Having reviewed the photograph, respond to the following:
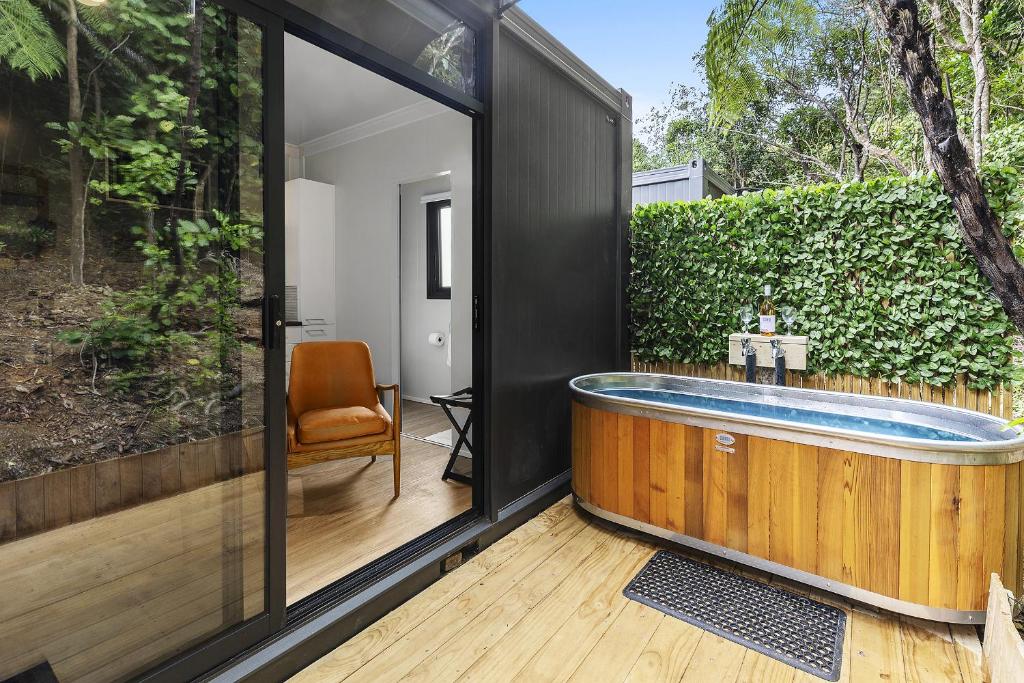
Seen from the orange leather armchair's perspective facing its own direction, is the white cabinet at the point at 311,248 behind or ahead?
behind

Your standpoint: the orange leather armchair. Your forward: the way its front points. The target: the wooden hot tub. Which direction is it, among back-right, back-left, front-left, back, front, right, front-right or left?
front

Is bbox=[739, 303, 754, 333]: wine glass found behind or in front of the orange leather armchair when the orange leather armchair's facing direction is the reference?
in front

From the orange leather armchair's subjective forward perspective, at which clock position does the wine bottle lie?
The wine bottle is roughly at 11 o'clock from the orange leather armchair.

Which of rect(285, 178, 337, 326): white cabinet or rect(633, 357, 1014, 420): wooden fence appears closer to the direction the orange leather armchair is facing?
the wooden fence

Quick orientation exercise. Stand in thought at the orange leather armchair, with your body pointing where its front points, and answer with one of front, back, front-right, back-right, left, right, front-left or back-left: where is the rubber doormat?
front

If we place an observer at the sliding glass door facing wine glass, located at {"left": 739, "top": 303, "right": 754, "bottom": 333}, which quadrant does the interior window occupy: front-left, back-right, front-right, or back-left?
front-left

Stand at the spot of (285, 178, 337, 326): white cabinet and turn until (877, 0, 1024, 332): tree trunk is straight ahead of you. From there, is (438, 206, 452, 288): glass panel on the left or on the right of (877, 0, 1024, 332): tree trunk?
left

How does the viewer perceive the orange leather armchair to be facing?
facing the viewer and to the right of the viewer

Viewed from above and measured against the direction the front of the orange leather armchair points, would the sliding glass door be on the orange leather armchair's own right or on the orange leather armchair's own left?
on the orange leather armchair's own right
